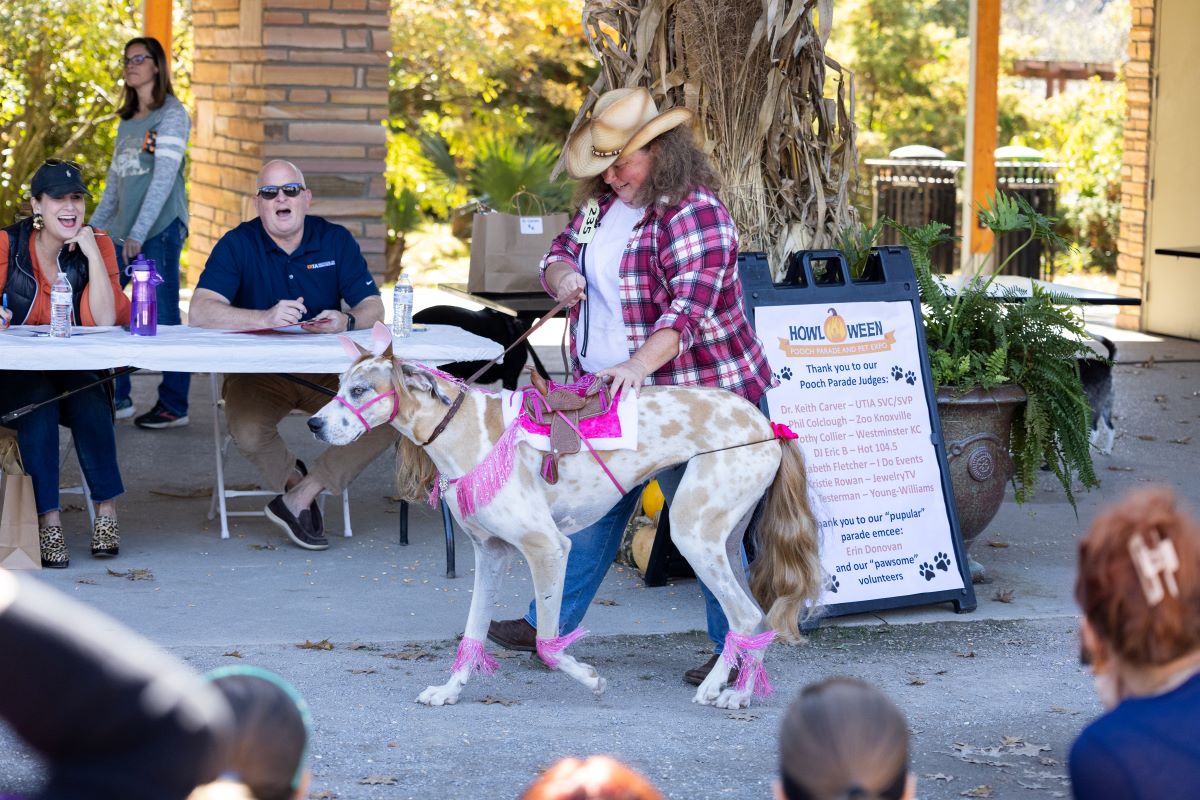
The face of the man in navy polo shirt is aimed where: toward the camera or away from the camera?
toward the camera

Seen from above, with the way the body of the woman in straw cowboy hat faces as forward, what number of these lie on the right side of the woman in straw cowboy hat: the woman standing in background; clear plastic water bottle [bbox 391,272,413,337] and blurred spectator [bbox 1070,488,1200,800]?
2

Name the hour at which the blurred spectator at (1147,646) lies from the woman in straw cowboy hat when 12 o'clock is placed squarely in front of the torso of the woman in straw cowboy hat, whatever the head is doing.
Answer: The blurred spectator is roughly at 10 o'clock from the woman in straw cowboy hat.

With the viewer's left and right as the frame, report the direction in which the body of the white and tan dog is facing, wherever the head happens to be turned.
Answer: facing to the left of the viewer

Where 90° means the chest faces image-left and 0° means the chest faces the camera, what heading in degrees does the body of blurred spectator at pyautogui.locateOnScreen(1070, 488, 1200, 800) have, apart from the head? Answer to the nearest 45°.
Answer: approximately 135°

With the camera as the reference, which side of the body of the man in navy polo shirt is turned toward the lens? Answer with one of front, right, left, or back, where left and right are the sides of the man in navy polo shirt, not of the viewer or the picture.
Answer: front

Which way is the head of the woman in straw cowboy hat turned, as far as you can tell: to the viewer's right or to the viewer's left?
to the viewer's left

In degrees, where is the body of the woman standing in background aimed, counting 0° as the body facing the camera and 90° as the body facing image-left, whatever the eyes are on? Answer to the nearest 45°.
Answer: approximately 45°
